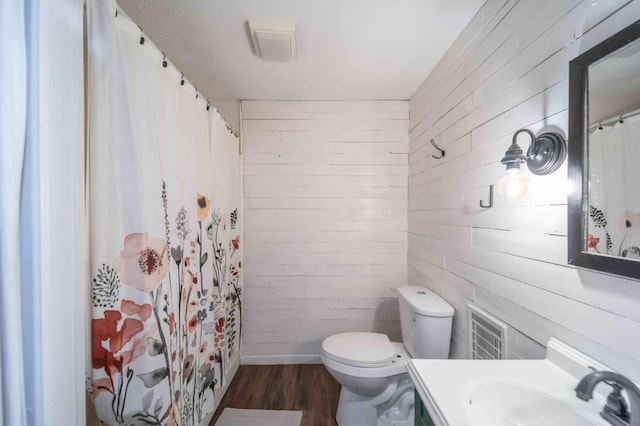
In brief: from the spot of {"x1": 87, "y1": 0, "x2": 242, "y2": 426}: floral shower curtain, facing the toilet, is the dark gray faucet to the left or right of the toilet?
right

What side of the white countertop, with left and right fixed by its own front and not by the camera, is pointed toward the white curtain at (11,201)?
front

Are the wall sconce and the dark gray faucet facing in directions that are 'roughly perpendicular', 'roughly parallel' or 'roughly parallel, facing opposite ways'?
roughly parallel

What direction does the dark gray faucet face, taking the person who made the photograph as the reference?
facing the viewer and to the left of the viewer

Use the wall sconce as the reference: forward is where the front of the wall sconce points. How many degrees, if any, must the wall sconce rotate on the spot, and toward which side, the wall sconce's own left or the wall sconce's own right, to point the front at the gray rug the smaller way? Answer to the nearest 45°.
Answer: approximately 45° to the wall sconce's own right

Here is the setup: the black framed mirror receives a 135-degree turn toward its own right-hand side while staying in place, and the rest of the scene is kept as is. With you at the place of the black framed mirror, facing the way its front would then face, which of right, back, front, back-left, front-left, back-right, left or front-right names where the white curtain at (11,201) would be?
back-left

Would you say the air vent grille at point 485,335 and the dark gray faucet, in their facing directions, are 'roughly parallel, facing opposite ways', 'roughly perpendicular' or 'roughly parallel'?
roughly parallel

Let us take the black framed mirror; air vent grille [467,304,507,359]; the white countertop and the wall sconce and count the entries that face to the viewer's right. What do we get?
0

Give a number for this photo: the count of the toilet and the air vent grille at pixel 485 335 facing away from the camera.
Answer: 0

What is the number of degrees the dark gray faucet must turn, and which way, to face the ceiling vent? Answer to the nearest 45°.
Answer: approximately 45° to its right

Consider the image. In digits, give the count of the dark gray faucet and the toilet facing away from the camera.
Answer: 0

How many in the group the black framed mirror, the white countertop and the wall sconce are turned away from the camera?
0
